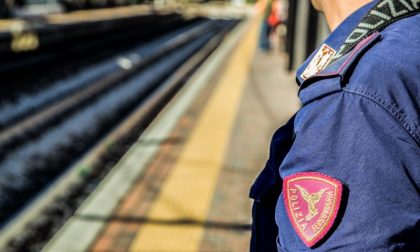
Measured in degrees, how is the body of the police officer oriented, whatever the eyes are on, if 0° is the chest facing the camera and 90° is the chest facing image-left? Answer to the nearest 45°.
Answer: approximately 135°
